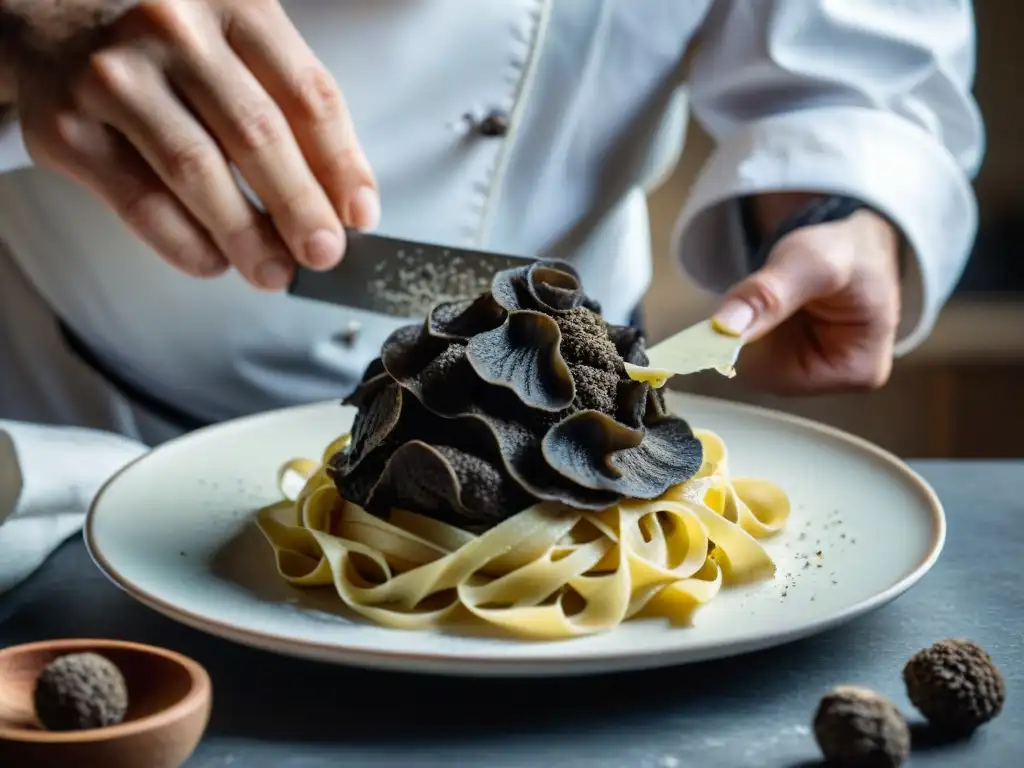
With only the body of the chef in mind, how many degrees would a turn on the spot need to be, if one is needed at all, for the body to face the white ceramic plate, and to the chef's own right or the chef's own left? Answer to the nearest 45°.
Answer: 0° — they already face it

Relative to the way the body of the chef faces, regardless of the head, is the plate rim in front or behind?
in front

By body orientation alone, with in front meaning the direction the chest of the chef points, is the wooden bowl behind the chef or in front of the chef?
in front

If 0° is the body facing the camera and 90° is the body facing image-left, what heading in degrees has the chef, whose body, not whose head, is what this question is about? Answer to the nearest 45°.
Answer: approximately 0°

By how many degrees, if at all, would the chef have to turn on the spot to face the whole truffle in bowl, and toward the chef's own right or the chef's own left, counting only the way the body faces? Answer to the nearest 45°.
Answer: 0° — they already face it

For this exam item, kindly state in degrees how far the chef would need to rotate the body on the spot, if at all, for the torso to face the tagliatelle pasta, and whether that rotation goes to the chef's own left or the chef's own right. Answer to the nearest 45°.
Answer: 0° — they already face it

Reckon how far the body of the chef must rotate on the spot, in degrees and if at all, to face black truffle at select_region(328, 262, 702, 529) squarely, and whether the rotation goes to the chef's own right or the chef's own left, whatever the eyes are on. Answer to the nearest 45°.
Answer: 0° — they already face it

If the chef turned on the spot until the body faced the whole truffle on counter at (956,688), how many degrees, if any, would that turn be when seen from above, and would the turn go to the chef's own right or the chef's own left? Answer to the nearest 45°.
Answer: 0° — they already face it

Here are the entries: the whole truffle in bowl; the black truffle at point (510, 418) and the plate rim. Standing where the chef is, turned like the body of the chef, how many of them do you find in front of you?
3

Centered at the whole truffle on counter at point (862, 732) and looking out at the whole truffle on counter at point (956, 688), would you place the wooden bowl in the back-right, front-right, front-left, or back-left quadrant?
back-left
